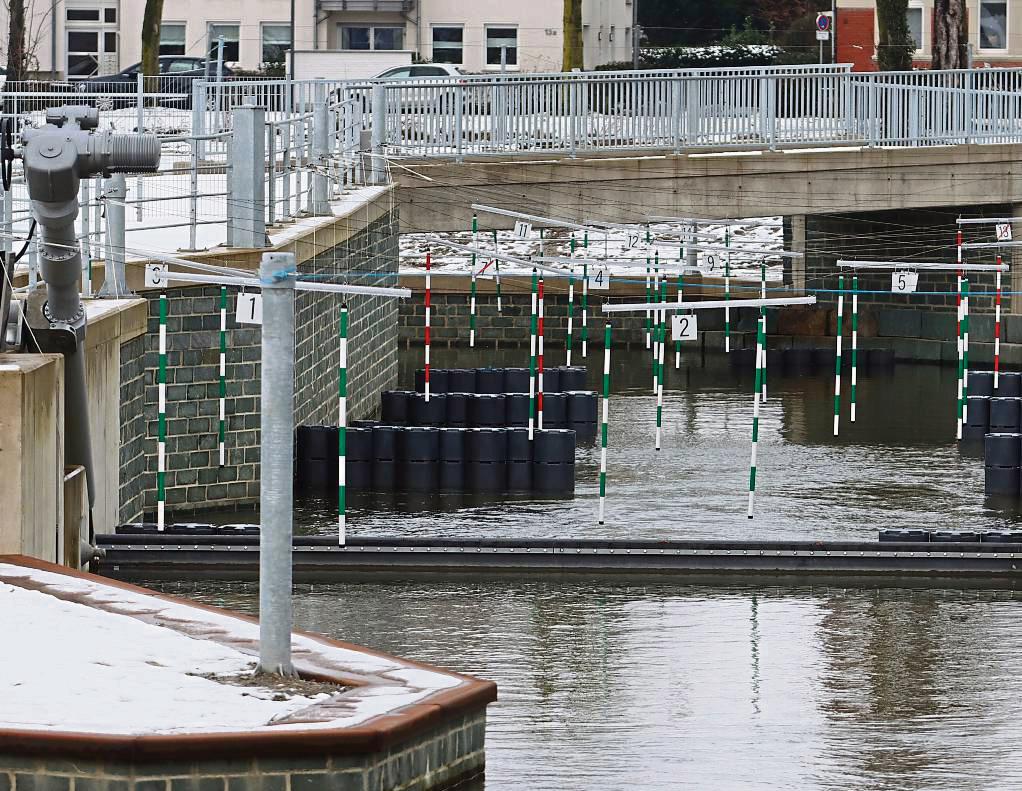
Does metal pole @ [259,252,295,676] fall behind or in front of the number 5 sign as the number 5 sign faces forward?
in front

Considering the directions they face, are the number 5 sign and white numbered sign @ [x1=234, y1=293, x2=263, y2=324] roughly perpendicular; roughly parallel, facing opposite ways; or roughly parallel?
roughly parallel

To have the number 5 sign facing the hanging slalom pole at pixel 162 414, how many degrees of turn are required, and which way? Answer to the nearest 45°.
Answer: approximately 45° to its right

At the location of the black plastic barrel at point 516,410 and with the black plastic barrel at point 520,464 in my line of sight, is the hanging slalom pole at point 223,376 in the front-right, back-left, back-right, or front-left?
front-right

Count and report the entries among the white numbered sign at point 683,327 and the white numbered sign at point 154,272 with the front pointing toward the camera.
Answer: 2

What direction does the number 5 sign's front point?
toward the camera

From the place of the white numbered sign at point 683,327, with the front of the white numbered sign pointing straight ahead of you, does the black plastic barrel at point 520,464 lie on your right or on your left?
on your right

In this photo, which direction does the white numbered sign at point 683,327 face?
toward the camera

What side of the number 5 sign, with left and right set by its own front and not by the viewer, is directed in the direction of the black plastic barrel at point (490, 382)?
right

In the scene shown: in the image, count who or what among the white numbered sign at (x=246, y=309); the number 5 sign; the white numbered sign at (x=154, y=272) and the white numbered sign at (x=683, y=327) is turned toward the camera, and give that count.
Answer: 4

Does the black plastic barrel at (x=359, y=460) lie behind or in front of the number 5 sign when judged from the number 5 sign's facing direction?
in front

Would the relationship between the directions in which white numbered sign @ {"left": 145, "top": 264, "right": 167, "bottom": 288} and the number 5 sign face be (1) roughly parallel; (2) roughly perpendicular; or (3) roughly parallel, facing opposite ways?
roughly parallel

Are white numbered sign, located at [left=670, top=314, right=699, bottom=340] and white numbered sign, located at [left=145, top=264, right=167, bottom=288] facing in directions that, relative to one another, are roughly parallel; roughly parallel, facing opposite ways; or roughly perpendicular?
roughly parallel

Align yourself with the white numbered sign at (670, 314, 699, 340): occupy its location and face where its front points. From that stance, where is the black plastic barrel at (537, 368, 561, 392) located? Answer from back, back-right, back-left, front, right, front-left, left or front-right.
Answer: back

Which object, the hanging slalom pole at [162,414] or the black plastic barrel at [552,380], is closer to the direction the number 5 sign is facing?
the hanging slalom pole
